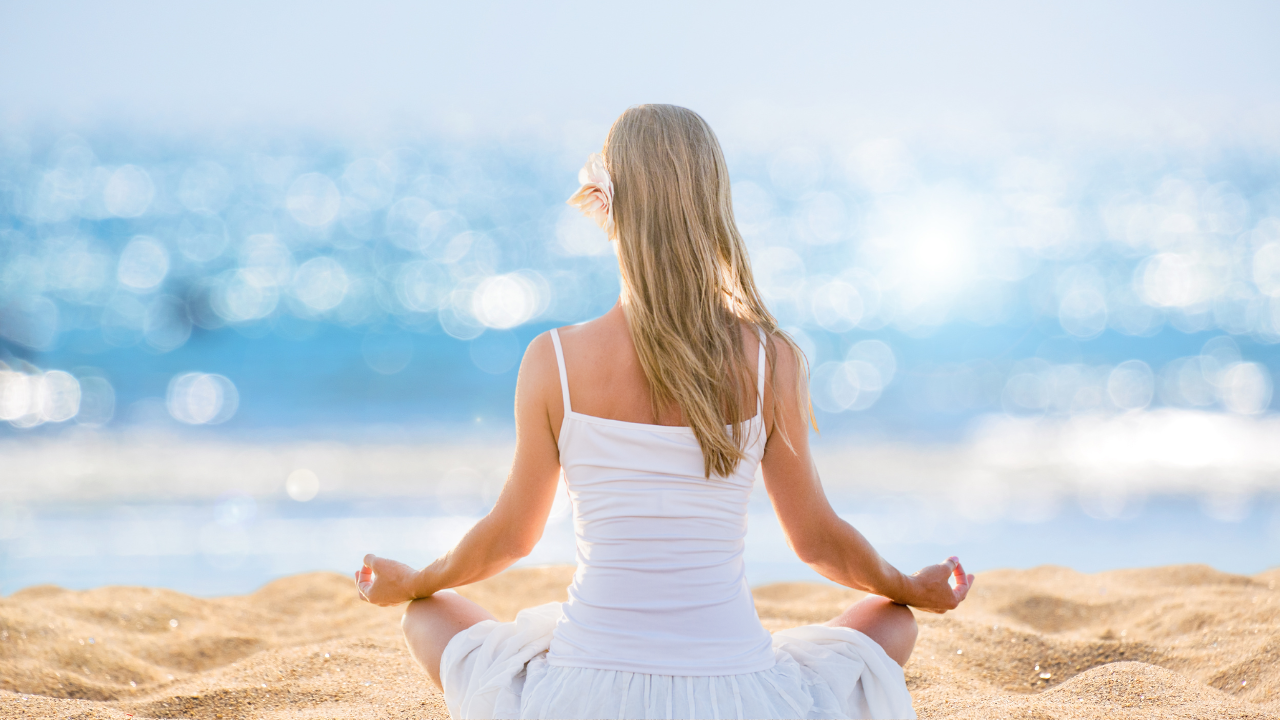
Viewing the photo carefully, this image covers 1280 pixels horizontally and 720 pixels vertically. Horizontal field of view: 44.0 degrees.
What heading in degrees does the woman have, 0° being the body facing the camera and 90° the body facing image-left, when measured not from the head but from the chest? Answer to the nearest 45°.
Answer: approximately 180°

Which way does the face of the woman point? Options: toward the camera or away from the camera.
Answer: away from the camera
